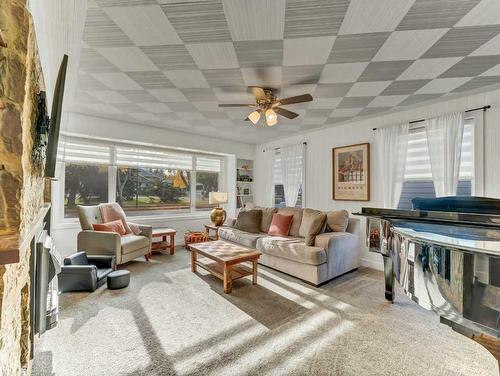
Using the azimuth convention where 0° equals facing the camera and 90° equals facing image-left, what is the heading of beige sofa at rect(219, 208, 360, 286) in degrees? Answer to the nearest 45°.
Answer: approximately 45°

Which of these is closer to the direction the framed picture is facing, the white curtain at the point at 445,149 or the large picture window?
the large picture window

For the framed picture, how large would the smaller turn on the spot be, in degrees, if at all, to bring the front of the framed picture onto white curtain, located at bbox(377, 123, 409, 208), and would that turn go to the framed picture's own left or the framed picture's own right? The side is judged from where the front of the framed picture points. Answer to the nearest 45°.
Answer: approximately 90° to the framed picture's own left

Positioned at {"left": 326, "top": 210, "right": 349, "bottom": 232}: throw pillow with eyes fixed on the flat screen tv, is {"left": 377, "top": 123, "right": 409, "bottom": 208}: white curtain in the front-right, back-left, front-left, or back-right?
back-left

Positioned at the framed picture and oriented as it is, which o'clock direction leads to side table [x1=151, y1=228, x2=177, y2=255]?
The side table is roughly at 1 o'clock from the framed picture.

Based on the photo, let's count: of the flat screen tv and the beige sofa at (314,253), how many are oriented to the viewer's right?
1

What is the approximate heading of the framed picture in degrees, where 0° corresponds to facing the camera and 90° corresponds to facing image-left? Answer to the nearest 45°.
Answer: approximately 45°

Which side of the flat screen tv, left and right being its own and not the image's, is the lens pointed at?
right
